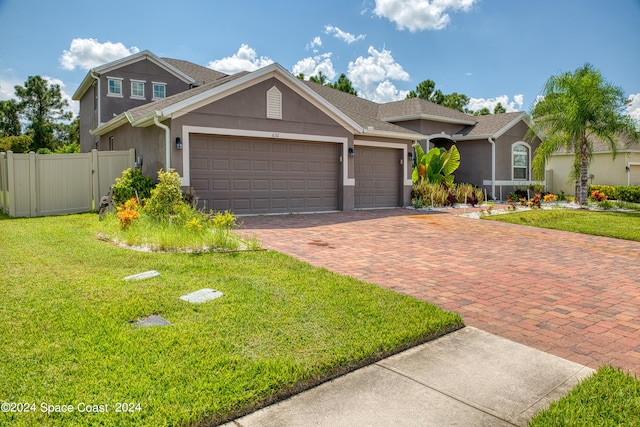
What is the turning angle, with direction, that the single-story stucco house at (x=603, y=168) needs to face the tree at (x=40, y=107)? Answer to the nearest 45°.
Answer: approximately 135° to its right

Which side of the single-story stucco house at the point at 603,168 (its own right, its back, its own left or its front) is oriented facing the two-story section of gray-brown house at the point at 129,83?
right

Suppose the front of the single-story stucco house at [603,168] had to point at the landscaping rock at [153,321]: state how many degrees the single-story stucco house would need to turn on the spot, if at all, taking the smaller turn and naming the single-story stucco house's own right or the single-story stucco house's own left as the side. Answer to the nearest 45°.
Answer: approximately 45° to the single-story stucco house's own right

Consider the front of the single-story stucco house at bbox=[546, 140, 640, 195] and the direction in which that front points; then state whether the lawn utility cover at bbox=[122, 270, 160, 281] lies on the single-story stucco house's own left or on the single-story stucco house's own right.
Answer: on the single-story stucco house's own right

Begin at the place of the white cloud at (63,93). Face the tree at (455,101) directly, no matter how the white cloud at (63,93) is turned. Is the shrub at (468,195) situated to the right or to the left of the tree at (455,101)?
right

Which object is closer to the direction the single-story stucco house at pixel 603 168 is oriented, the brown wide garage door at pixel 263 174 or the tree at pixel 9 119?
the brown wide garage door

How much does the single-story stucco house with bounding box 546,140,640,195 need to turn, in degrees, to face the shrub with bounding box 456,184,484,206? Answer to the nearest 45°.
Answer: approximately 90° to its right

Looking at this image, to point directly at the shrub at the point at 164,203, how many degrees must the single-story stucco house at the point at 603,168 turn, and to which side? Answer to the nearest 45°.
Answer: approximately 45° to its right

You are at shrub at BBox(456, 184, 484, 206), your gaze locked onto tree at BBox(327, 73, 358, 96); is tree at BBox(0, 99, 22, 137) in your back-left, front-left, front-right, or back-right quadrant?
front-left
